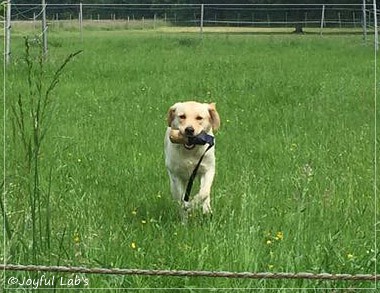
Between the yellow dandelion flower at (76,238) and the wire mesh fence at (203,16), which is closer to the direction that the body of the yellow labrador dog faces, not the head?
the yellow dandelion flower

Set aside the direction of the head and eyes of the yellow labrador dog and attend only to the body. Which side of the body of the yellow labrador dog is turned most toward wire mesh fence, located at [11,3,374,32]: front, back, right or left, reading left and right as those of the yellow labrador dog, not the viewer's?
back

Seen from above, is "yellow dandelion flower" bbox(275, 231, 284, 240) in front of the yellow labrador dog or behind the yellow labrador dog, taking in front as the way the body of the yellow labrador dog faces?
in front

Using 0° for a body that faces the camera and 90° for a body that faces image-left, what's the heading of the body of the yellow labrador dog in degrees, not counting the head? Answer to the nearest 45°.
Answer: approximately 0°

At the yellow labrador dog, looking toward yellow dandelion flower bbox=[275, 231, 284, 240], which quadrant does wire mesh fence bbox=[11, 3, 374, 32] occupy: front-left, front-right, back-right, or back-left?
back-left

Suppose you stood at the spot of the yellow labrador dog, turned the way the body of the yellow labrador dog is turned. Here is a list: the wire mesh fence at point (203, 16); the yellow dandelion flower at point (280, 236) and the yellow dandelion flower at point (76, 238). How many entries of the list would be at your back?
1

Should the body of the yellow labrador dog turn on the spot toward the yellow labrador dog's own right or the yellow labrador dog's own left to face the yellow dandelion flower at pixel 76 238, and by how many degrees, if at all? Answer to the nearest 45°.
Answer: approximately 45° to the yellow labrador dog's own right

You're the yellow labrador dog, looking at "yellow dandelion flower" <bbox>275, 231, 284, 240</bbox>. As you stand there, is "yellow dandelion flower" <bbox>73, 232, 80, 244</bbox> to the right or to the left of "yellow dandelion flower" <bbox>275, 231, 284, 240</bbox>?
right
